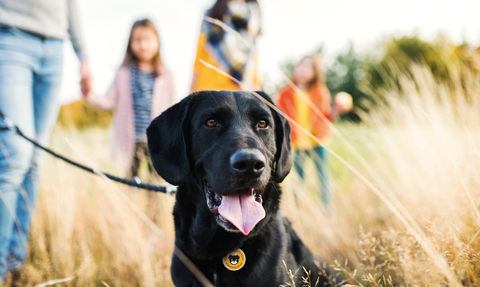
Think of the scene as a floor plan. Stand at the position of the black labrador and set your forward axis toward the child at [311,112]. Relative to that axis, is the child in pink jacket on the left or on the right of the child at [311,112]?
left

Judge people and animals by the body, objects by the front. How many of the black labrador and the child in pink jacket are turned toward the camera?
2

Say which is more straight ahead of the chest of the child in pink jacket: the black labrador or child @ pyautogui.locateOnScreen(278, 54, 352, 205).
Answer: the black labrador

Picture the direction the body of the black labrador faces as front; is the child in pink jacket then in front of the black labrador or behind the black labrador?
behind

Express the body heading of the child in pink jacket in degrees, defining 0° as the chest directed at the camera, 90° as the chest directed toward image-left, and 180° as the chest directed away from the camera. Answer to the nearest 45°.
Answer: approximately 0°

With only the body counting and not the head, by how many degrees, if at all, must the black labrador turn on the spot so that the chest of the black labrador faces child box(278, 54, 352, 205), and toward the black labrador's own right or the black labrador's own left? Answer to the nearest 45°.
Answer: approximately 180°

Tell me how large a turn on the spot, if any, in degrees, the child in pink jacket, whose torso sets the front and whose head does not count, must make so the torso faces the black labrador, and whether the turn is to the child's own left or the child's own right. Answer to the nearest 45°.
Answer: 0° — they already face it
